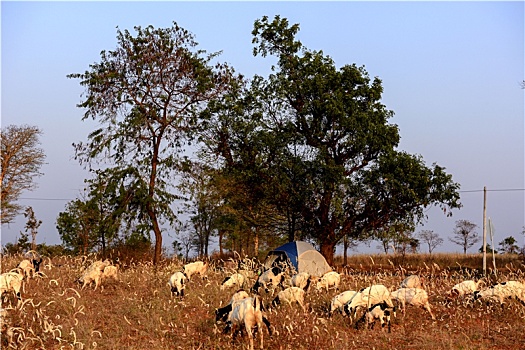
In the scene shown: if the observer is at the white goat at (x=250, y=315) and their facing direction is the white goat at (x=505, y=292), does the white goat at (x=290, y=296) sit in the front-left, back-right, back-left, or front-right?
front-left

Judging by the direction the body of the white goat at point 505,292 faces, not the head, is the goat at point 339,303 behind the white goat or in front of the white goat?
in front

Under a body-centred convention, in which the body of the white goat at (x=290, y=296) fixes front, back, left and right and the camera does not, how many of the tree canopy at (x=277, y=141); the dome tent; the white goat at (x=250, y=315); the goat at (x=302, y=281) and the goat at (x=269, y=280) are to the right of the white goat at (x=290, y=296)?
4

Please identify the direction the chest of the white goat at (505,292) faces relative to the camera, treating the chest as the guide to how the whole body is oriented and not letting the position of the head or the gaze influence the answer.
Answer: to the viewer's left

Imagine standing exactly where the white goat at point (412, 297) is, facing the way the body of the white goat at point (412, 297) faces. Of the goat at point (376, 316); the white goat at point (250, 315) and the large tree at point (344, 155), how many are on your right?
1

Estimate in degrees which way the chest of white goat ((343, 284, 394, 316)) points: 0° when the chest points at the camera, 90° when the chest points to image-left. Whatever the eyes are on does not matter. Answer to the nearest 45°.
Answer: approximately 90°

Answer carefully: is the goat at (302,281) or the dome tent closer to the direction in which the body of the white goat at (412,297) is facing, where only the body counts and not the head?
the goat

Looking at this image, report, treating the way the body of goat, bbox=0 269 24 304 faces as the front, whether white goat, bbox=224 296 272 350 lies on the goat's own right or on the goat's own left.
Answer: on the goat's own left

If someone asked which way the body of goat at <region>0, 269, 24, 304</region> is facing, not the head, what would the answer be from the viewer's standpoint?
to the viewer's left

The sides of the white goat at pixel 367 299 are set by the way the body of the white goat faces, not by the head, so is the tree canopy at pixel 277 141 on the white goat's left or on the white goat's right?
on the white goat's right

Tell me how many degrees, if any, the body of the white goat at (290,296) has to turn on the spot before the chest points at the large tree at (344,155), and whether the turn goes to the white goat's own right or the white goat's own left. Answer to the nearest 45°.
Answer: approximately 90° to the white goat's own right

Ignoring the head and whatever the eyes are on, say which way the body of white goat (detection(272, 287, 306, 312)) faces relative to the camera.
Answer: to the viewer's left

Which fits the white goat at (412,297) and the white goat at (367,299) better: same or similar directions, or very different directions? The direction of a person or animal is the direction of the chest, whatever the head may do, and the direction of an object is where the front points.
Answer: same or similar directions
